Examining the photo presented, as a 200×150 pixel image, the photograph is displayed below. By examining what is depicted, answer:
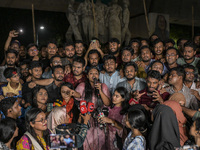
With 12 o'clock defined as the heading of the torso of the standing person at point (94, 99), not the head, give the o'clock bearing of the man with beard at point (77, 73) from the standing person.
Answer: The man with beard is roughly at 5 o'clock from the standing person.

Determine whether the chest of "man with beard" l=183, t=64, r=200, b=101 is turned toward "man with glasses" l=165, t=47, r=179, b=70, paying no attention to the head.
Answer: no

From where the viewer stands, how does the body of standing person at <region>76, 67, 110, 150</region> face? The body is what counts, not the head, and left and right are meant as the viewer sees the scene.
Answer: facing the viewer

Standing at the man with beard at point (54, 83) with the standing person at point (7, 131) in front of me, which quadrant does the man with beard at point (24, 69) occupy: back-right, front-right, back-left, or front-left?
back-right

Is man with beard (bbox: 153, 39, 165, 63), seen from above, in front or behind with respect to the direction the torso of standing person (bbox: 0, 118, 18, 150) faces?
in front

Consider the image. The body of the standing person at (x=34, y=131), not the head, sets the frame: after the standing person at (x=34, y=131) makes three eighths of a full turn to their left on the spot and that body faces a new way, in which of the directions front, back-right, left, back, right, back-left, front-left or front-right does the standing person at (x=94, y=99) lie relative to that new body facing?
front-right

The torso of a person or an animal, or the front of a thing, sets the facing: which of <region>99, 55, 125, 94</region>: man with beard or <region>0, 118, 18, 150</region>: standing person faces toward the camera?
the man with beard

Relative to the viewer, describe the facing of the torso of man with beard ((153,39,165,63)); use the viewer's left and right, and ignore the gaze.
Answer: facing the viewer

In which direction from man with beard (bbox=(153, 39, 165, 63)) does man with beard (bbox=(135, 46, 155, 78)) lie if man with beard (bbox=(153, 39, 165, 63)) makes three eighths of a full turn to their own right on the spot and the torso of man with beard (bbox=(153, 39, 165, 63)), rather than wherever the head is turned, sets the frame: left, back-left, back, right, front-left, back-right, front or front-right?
left

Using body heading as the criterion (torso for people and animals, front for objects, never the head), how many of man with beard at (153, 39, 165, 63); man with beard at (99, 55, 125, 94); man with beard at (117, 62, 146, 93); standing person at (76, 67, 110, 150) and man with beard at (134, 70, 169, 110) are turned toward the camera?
5

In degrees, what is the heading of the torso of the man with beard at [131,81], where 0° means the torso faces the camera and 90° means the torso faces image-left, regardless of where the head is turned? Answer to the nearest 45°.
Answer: approximately 0°

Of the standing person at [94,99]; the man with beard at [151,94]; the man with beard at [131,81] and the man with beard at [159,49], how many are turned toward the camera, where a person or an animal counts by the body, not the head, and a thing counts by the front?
4

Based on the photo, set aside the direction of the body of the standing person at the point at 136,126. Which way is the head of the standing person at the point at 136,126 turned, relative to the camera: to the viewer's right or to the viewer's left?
to the viewer's left
